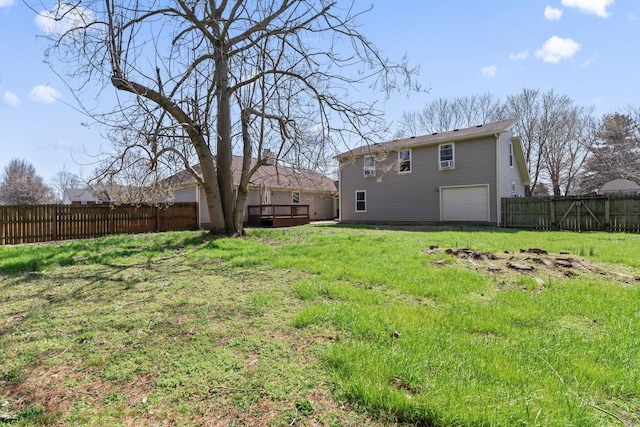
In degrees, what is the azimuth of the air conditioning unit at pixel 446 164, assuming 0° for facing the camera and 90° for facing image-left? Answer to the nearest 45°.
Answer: approximately 45°

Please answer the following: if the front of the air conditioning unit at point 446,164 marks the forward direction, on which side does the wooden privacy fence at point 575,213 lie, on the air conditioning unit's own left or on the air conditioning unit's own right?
on the air conditioning unit's own left

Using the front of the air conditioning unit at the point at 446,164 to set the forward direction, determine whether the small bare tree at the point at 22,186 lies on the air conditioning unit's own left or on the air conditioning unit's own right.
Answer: on the air conditioning unit's own right

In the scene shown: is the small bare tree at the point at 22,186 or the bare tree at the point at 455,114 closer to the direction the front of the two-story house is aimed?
the small bare tree

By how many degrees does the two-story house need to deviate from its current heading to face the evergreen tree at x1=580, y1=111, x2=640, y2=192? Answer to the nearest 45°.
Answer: approximately 180°
